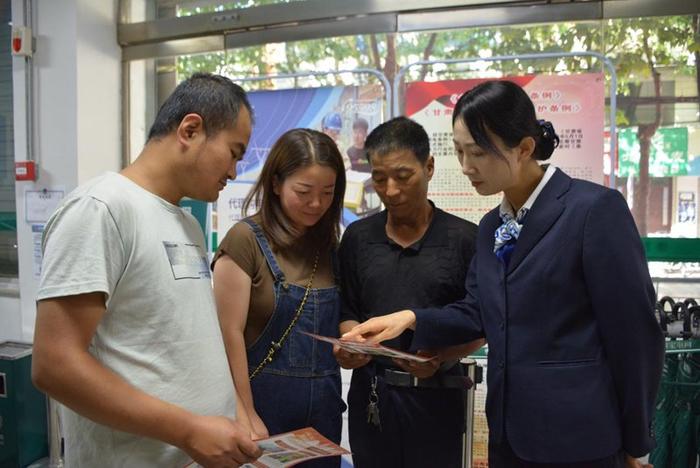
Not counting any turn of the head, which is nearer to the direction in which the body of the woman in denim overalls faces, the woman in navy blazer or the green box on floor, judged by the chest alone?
the woman in navy blazer

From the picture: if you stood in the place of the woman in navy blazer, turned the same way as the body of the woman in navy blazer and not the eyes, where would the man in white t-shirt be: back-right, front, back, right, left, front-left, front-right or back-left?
front

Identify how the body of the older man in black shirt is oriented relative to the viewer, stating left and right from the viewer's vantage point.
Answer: facing the viewer

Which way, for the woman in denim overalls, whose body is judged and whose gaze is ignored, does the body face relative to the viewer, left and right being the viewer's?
facing the viewer and to the right of the viewer

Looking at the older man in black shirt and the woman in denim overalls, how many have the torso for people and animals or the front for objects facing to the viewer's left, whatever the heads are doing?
0

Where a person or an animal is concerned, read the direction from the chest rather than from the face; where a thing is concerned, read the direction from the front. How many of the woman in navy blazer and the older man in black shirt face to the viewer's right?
0

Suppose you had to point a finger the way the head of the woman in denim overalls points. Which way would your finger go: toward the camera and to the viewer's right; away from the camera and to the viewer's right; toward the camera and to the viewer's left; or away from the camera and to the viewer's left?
toward the camera and to the viewer's right

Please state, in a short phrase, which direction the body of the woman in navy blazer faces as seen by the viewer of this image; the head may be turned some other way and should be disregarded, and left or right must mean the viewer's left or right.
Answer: facing the viewer and to the left of the viewer

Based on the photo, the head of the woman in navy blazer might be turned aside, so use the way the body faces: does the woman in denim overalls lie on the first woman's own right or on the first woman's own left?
on the first woman's own right

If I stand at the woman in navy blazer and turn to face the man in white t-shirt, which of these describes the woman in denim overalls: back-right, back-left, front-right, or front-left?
front-right

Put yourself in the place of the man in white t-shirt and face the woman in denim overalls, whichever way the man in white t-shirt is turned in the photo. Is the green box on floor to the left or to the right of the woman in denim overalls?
left
